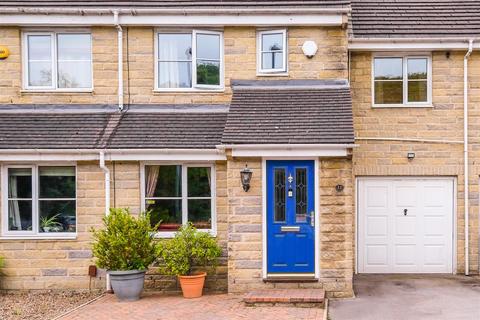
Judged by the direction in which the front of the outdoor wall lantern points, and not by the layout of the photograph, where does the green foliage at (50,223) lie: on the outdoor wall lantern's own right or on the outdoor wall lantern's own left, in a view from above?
on the outdoor wall lantern's own right

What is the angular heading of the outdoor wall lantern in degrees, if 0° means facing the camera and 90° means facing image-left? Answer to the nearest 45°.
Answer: approximately 0°

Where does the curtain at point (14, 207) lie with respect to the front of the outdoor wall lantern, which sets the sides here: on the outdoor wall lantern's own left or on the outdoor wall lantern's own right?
on the outdoor wall lantern's own right

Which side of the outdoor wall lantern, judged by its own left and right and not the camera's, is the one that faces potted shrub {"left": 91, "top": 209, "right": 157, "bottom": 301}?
right

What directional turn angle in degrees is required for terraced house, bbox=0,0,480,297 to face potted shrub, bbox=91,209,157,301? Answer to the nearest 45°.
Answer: approximately 45° to its right
